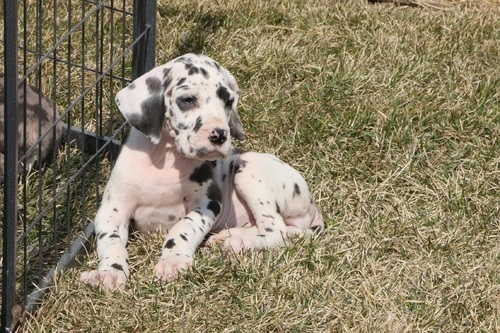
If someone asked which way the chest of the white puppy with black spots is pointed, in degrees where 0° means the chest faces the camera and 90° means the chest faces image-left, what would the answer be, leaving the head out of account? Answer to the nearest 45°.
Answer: approximately 45°
